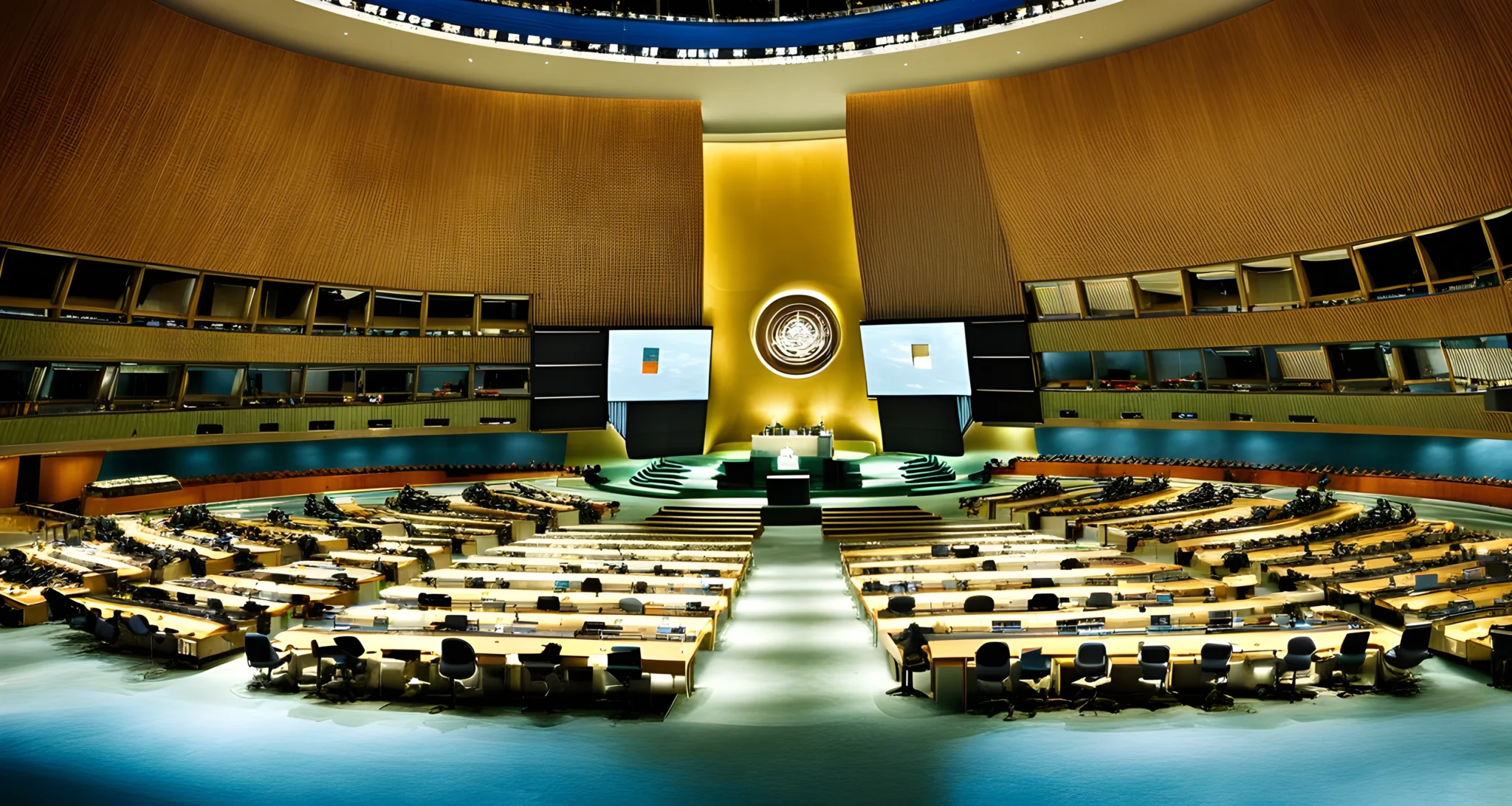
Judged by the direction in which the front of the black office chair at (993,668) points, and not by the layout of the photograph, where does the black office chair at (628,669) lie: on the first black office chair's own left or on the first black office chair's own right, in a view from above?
on the first black office chair's own left

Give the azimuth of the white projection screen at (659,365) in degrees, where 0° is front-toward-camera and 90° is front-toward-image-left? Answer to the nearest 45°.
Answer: approximately 0°

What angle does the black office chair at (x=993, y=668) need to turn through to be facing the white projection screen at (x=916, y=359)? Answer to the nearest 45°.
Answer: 0° — it already faces it

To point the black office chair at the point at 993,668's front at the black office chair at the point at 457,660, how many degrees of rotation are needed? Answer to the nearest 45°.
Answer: approximately 90° to its left

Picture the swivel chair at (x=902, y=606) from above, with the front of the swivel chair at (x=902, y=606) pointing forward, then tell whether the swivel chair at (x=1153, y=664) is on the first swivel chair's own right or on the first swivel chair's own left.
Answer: on the first swivel chair's own right

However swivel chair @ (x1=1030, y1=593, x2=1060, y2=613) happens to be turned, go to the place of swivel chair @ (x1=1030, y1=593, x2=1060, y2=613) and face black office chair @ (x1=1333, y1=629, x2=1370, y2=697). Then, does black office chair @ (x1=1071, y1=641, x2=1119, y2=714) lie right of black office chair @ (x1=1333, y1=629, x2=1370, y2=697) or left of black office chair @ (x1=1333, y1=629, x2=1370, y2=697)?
right

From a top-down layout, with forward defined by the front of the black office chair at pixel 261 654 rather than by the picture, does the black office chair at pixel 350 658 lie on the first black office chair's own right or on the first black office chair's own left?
on the first black office chair's own right

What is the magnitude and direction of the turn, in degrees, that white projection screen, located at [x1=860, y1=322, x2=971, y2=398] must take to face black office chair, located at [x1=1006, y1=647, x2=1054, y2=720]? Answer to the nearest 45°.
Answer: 0° — it already faces it

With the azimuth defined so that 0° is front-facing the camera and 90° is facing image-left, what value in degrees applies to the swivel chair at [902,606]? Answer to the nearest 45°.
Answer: approximately 180°

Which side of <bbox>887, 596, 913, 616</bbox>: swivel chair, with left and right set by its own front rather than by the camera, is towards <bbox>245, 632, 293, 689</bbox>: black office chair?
left
